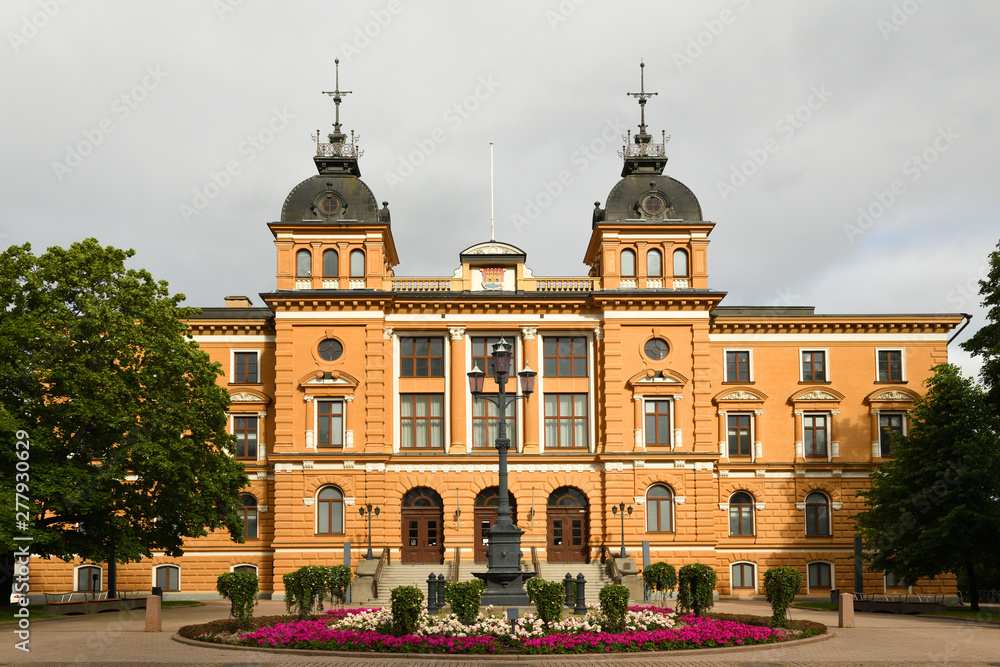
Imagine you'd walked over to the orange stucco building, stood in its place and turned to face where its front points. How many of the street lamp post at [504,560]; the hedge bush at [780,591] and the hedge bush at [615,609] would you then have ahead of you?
3

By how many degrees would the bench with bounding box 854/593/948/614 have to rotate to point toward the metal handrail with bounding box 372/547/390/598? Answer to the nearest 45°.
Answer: approximately 90° to its right

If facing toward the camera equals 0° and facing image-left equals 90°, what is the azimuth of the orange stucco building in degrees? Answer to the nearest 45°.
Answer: approximately 0°

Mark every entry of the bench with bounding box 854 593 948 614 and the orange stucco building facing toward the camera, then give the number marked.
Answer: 2

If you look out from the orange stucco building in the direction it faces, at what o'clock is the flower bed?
The flower bed is roughly at 12 o'clock from the orange stucco building.

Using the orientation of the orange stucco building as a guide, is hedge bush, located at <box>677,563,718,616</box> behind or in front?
in front

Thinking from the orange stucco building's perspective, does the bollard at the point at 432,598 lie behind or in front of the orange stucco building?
in front

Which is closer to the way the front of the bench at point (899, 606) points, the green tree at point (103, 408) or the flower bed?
the flower bed

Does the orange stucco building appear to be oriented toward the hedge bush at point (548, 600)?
yes

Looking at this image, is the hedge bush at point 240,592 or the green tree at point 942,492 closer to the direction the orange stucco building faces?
the hedge bush

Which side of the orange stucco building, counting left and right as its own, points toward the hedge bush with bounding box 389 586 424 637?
front

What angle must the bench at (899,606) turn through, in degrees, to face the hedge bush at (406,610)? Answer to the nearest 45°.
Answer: approximately 45° to its right
